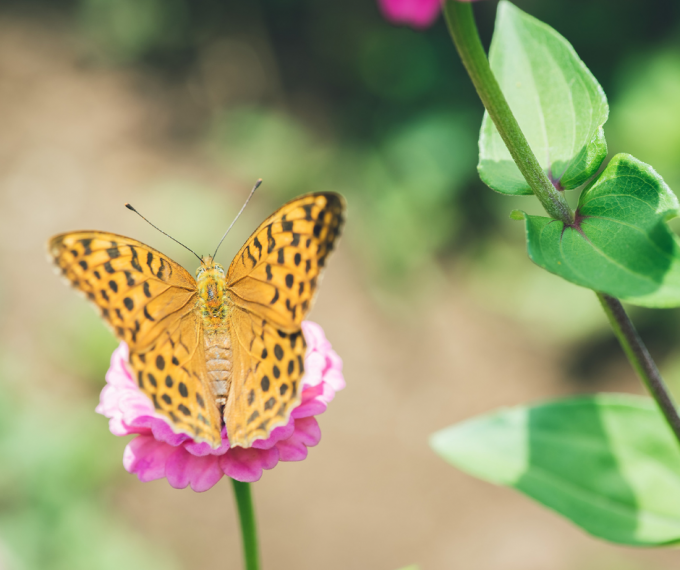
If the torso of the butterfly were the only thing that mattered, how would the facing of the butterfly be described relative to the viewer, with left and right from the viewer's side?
facing away from the viewer
